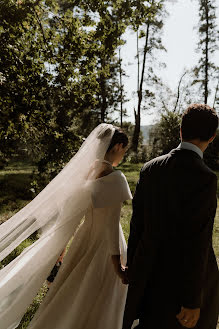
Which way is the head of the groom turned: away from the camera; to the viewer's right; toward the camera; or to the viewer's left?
away from the camera

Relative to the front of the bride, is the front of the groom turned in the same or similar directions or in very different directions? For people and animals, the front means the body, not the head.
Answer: same or similar directions

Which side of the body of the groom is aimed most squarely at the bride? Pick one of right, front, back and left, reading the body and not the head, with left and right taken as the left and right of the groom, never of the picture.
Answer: left

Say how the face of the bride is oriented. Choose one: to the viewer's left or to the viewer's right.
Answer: to the viewer's right

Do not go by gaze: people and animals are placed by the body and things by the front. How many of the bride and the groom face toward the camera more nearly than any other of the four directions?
0

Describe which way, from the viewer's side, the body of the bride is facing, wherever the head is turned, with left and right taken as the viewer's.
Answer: facing away from the viewer and to the right of the viewer

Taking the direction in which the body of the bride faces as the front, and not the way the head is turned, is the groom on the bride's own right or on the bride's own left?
on the bride's own right

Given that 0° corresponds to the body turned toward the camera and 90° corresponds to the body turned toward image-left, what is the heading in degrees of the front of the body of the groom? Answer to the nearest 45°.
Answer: approximately 225°
